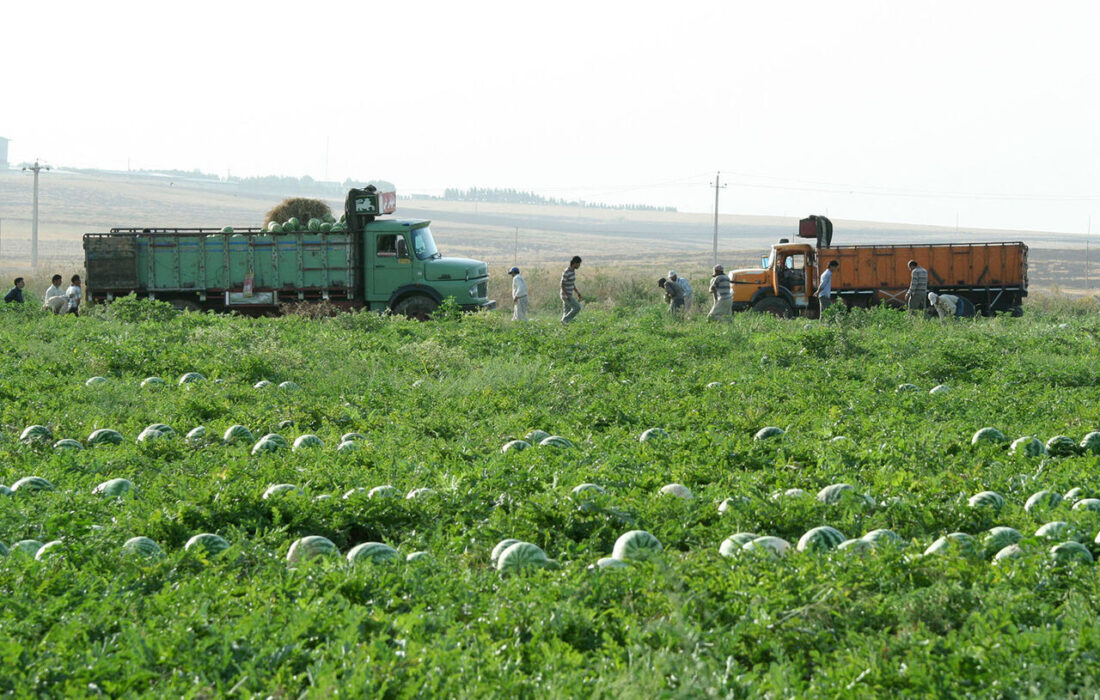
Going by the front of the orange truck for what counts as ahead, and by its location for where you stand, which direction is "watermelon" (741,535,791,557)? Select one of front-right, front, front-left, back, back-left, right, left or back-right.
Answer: left

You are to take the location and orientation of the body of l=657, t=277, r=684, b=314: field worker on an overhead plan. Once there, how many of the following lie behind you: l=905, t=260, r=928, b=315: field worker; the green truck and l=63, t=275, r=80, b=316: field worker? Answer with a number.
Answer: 1

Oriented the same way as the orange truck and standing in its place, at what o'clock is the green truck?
The green truck is roughly at 11 o'clock from the orange truck.

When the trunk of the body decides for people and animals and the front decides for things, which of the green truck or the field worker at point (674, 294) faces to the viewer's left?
the field worker

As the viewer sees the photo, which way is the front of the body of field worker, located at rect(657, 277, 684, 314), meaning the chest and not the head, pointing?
to the viewer's left

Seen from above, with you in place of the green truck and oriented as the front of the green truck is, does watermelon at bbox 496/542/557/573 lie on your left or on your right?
on your right

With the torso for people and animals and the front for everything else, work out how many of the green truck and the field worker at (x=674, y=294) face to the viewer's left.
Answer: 1

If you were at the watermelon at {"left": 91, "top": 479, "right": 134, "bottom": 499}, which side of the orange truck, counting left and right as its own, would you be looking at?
left

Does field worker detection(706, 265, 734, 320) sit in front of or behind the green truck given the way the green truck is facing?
in front

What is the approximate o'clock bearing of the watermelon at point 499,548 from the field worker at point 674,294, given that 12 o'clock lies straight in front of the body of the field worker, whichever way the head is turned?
The watermelon is roughly at 9 o'clock from the field worker.

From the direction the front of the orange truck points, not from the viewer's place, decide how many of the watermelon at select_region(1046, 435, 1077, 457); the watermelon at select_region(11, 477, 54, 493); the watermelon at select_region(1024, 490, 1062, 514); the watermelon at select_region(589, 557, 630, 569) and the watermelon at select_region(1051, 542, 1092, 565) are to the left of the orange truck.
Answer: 5

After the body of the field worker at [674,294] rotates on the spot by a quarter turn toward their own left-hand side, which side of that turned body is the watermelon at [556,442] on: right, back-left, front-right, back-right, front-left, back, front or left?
front

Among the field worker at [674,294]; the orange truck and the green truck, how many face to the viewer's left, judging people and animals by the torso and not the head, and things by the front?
2

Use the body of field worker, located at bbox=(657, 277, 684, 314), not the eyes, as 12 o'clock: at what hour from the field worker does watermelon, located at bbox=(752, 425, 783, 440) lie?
The watermelon is roughly at 9 o'clock from the field worker.

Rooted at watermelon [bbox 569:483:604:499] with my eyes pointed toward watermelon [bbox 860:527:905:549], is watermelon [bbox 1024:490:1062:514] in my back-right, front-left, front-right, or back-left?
front-left

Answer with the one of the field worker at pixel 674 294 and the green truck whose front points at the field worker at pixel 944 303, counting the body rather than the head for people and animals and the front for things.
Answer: the green truck
